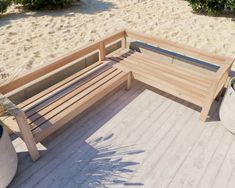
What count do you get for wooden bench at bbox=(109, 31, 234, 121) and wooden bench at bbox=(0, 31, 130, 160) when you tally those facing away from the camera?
0

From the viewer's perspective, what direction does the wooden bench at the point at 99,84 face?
toward the camera

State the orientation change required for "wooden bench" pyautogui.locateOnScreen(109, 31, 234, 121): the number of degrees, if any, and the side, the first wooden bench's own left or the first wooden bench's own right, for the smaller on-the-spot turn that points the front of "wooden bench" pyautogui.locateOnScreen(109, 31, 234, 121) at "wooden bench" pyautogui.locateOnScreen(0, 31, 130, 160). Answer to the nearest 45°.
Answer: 0° — it already faces it

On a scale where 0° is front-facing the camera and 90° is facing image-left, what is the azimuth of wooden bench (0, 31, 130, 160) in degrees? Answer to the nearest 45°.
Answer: approximately 315°
